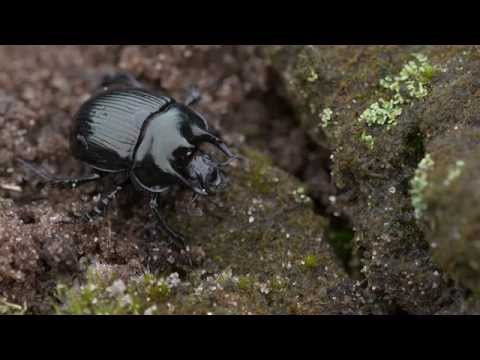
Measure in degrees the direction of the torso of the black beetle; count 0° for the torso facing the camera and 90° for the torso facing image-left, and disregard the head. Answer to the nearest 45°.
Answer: approximately 315°

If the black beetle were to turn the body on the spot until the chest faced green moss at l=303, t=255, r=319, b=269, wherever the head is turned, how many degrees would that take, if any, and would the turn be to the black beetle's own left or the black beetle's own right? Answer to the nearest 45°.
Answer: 0° — it already faces it

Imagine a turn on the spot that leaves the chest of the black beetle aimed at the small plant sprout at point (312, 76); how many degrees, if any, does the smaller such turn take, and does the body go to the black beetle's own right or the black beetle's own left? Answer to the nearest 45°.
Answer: approximately 45° to the black beetle's own left

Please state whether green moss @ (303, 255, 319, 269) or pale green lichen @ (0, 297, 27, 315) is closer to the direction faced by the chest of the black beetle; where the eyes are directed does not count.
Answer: the green moss

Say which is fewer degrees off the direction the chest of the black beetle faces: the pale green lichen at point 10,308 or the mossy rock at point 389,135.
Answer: the mossy rock

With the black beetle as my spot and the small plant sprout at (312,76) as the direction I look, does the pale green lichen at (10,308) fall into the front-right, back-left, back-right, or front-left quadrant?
back-right
